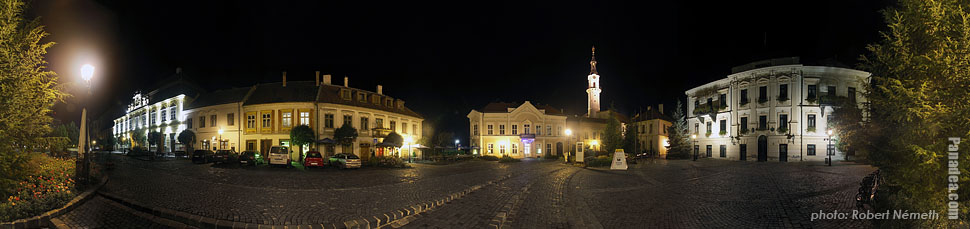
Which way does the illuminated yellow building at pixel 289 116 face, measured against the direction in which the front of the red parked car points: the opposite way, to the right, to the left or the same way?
the opposite way

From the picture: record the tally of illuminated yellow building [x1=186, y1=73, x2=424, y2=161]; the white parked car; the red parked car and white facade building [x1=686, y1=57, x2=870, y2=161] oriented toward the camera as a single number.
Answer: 2

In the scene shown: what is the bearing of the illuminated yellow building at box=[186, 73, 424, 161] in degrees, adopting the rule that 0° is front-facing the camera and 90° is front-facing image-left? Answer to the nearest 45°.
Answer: approximately 0°

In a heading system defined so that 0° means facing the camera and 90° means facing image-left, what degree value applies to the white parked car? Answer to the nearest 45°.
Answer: approximately 180°

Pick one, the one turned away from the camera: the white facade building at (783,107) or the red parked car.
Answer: the red parked car

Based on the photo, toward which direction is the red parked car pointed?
away from the camera

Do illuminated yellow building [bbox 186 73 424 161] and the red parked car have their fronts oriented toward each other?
yes
